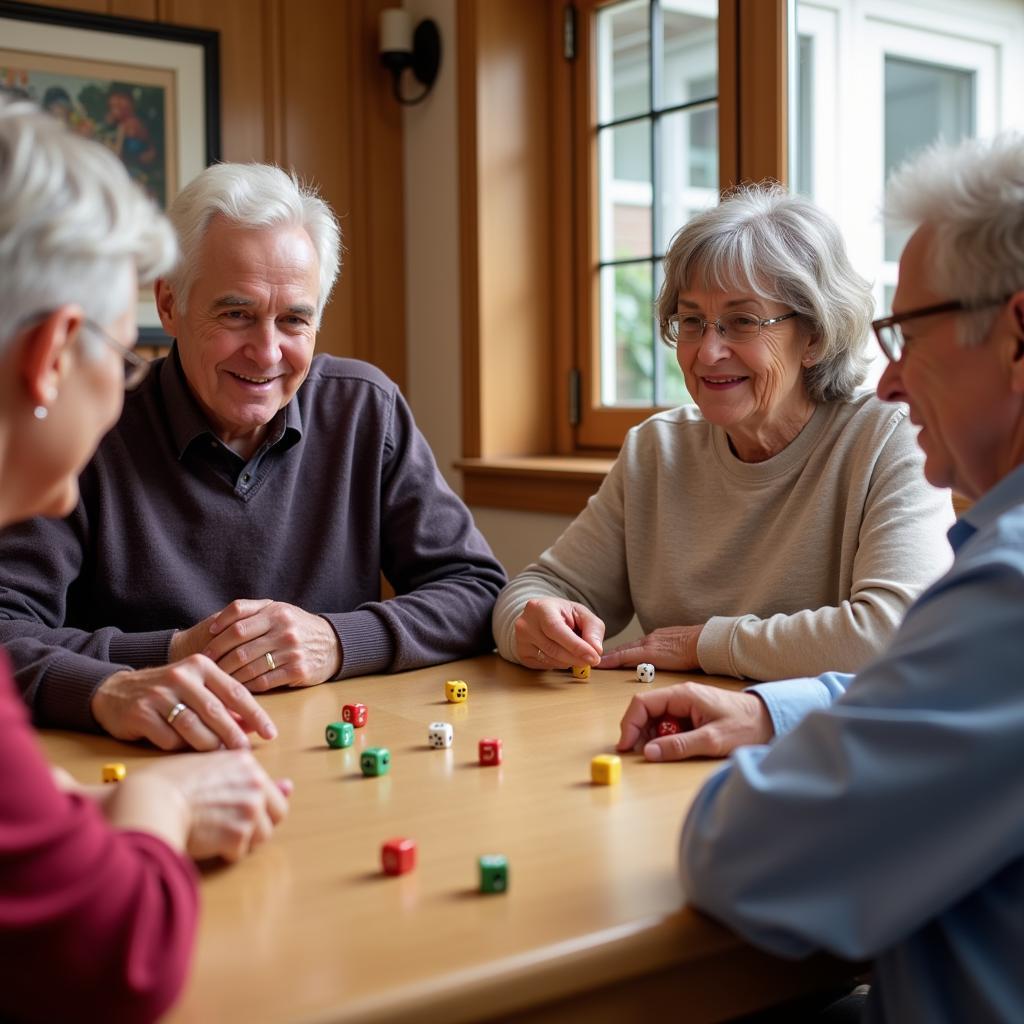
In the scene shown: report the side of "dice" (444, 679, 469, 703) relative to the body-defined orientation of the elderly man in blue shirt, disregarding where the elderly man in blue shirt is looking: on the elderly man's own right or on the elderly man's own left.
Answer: on the elderly man's own right

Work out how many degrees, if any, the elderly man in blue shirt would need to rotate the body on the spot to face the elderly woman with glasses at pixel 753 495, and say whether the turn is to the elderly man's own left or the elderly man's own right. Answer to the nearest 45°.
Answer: approximately 90° to the elderly man's own right

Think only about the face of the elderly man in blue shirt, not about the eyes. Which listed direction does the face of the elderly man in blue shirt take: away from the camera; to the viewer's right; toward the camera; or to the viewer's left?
to the viewer's left

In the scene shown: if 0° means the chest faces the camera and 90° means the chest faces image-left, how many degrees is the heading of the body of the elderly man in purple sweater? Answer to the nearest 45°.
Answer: approximately 0°

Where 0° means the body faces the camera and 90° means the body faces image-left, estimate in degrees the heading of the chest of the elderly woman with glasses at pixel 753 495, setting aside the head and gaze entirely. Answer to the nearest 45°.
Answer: approximately 45°

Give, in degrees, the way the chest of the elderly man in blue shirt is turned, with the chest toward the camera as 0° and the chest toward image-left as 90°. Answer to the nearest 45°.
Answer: approximately 90°
